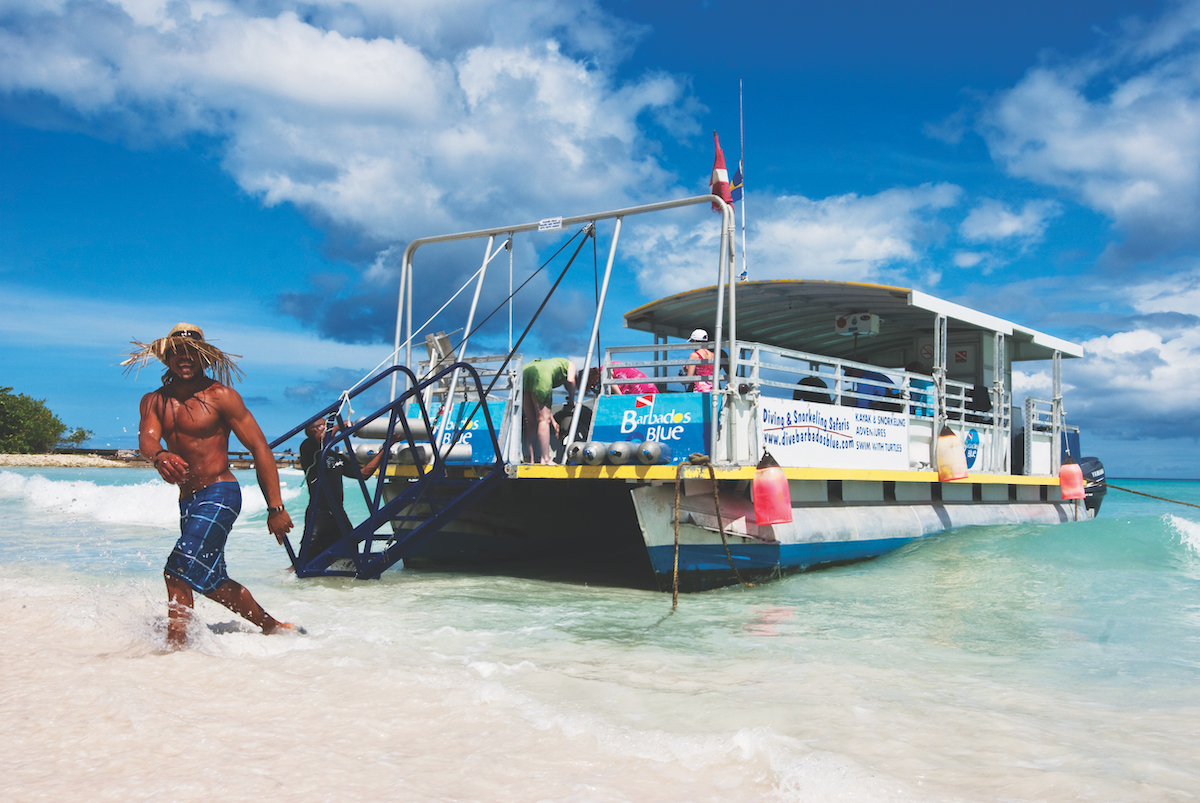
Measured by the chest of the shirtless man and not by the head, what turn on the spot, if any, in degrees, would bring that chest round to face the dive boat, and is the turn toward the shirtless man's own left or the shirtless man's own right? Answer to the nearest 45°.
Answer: approximately 180°

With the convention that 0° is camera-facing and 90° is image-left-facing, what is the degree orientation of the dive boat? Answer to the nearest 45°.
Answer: approximately 45°

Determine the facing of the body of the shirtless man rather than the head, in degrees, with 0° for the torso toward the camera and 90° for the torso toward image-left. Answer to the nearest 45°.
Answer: approximately 45°

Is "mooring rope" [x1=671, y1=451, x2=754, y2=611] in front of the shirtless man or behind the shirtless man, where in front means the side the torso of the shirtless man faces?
behind

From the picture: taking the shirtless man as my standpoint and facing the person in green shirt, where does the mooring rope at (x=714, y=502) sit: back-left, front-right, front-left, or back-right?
front-right

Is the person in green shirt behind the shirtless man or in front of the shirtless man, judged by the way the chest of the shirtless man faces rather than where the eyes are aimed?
behind

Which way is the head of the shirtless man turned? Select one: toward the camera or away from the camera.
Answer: toward the camera
